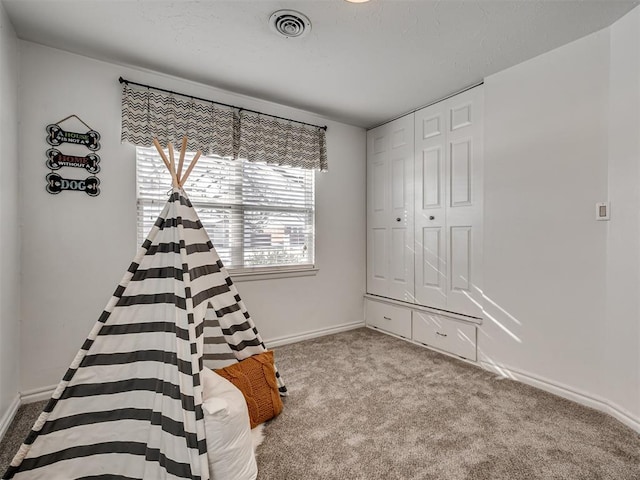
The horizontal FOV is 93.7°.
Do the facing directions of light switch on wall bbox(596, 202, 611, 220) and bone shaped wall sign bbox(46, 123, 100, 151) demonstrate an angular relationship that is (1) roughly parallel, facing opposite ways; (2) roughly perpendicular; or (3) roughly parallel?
roughly perpendicular

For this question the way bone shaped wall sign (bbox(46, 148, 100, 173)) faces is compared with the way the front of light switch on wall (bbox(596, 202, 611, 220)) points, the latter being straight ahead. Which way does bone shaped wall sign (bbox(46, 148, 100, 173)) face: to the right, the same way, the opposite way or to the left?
to the left

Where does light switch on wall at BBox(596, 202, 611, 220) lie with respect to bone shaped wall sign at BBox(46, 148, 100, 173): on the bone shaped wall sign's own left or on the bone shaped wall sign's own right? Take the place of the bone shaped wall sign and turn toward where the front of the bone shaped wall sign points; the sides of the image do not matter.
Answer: on the bone shaped wall sign's own left

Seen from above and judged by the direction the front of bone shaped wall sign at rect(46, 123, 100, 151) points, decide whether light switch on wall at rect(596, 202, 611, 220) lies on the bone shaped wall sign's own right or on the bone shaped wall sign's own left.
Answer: on the bone shaped wall sign's own left

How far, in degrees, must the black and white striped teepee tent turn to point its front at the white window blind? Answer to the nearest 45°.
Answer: approximately 90° to its left

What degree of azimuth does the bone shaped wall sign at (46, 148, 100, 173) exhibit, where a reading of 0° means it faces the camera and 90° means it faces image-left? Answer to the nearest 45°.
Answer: approximately 0°

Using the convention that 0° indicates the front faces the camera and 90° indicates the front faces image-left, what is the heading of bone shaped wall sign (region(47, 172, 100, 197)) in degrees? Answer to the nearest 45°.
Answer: approximately 0°

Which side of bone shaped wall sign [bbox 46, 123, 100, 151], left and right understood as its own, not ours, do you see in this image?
front

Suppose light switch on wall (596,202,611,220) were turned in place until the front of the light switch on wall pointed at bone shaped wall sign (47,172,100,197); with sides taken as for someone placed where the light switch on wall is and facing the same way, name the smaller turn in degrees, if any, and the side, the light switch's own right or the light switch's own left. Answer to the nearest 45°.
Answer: approximately 45° to the light switch's own right

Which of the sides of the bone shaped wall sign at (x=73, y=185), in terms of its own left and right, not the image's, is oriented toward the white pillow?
front
